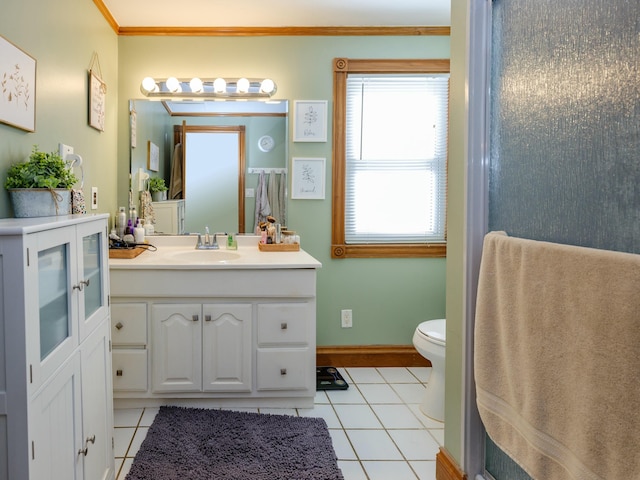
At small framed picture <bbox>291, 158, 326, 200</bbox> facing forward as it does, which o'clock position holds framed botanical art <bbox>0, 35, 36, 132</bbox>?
The framed botanical art is roughly at 1 o'clock from the small framed picture.

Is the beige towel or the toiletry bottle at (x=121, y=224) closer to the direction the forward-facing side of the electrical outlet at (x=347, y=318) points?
the beige towel

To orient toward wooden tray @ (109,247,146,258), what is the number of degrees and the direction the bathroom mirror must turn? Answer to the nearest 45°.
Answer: approximately 45° to its right
